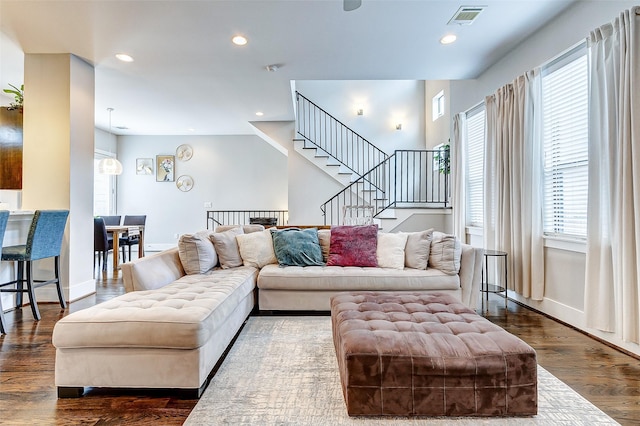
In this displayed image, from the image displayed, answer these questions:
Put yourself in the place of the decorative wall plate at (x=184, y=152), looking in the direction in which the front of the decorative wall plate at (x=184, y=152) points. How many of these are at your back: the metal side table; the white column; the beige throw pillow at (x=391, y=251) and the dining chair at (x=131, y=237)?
0

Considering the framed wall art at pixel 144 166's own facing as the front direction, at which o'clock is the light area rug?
The light area rug is roughly at 12 o'clock from the framed wall art.

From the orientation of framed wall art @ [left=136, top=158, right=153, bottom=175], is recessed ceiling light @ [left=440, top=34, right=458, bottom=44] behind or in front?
in front

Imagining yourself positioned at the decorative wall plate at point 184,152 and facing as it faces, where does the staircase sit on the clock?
The staircase is roughly at 10 o'clock from the decorative wall plate.

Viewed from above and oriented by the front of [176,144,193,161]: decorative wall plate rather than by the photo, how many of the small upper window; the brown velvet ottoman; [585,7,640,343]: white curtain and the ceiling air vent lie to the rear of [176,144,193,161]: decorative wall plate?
0

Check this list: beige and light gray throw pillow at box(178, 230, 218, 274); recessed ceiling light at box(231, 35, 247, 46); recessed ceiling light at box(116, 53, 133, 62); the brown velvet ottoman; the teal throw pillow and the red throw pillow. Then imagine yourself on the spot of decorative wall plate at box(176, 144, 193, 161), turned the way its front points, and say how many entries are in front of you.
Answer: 6

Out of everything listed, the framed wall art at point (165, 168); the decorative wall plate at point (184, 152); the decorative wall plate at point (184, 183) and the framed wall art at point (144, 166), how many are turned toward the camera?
4

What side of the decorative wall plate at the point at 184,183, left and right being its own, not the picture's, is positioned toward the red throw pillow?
front

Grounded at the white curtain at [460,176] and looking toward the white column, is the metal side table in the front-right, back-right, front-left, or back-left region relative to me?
front-left

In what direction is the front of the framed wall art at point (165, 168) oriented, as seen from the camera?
facing the viewer

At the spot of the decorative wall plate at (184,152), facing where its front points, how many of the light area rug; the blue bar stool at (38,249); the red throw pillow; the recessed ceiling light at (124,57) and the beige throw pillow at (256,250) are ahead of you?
5

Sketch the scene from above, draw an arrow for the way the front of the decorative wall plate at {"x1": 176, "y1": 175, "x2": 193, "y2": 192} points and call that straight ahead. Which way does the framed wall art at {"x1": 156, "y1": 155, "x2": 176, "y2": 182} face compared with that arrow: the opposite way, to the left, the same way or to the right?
the same way

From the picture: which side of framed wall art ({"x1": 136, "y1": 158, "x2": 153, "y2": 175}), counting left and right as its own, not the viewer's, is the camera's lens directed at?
front

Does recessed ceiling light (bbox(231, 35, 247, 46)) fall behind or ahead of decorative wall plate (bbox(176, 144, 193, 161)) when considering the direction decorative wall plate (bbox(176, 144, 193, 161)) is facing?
ahead

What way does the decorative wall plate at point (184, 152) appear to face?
toward the camera

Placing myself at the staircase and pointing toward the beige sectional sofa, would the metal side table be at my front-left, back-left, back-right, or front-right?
front-left

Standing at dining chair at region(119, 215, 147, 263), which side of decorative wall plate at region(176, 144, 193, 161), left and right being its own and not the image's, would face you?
front

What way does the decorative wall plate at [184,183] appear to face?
toward the camera

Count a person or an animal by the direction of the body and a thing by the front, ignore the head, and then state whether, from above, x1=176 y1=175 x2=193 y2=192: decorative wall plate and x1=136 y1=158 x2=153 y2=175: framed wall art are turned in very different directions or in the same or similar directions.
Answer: same or similar directions
